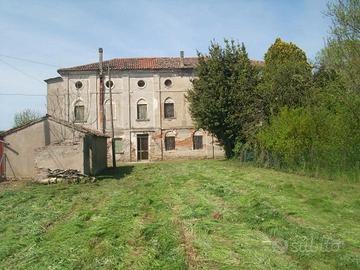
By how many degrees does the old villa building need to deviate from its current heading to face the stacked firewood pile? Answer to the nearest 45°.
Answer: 0° — it already faces it

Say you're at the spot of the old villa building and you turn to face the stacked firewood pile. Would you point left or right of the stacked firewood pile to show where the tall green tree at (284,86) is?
left

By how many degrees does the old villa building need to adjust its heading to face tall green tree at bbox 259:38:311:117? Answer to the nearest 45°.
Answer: approximately 45° to its left

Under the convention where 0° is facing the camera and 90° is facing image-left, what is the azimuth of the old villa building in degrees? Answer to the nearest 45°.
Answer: approximately 0°
